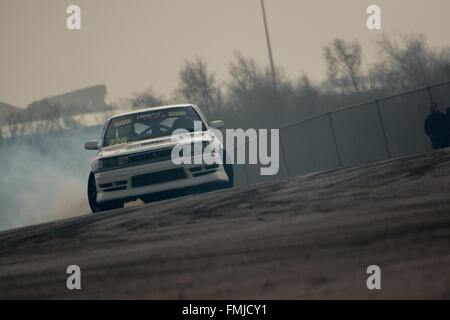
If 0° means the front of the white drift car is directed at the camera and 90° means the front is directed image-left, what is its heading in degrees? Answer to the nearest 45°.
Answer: approximately 0°

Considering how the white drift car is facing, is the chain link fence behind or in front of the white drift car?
behind

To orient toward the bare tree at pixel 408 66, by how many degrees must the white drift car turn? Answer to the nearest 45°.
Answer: approximately 135° to its left
